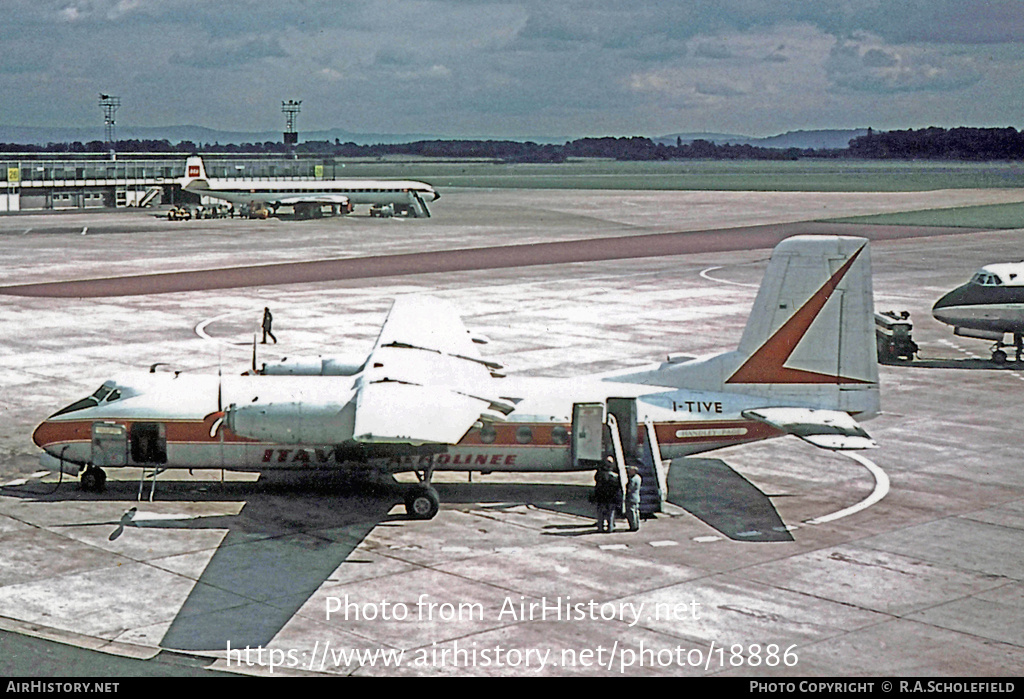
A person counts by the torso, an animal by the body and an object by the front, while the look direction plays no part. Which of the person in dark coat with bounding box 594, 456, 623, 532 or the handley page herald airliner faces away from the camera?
the person in dark coat

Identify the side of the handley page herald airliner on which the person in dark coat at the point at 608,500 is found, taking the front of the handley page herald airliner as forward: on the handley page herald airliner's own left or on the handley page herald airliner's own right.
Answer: on the handley page herald airliner's own left

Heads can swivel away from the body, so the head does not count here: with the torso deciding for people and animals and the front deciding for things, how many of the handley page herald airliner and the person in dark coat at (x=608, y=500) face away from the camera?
1

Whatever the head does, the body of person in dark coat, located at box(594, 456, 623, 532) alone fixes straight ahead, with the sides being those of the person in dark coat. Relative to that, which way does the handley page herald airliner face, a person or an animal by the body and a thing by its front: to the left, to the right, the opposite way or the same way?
to the left

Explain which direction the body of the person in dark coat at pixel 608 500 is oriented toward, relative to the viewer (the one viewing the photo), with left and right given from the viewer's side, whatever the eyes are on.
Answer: facing away from the viewer

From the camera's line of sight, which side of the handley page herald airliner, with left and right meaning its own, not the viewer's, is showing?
left

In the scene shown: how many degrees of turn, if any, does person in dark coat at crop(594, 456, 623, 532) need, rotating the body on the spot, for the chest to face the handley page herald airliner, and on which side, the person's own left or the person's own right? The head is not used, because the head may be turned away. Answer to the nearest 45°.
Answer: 0° — they already face it
